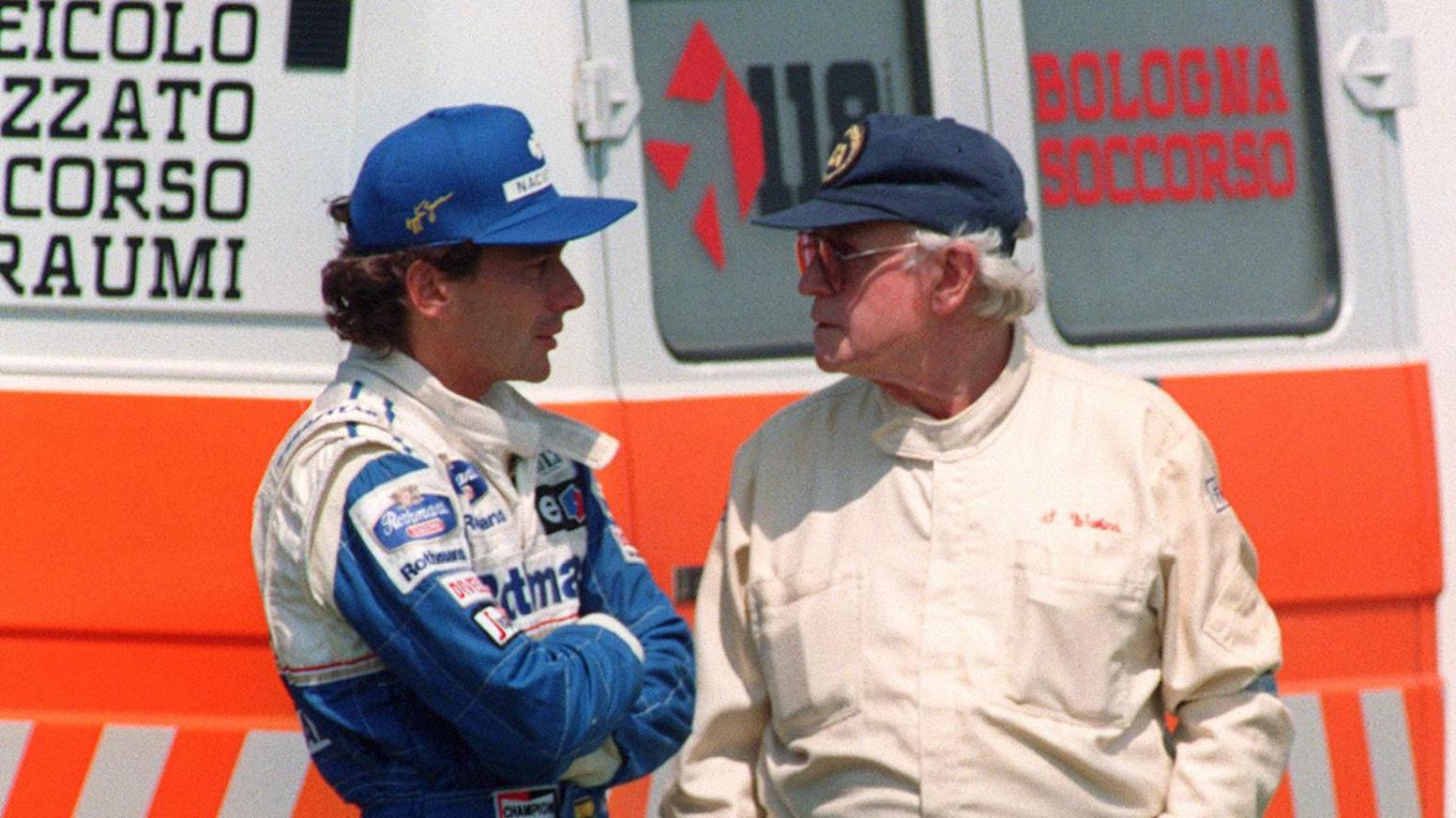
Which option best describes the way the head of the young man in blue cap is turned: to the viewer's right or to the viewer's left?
to the viewer's right

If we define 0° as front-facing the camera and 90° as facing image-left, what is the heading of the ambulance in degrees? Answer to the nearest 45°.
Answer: approximately 135°

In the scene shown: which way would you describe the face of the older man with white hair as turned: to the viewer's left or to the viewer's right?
to the viewer's left
